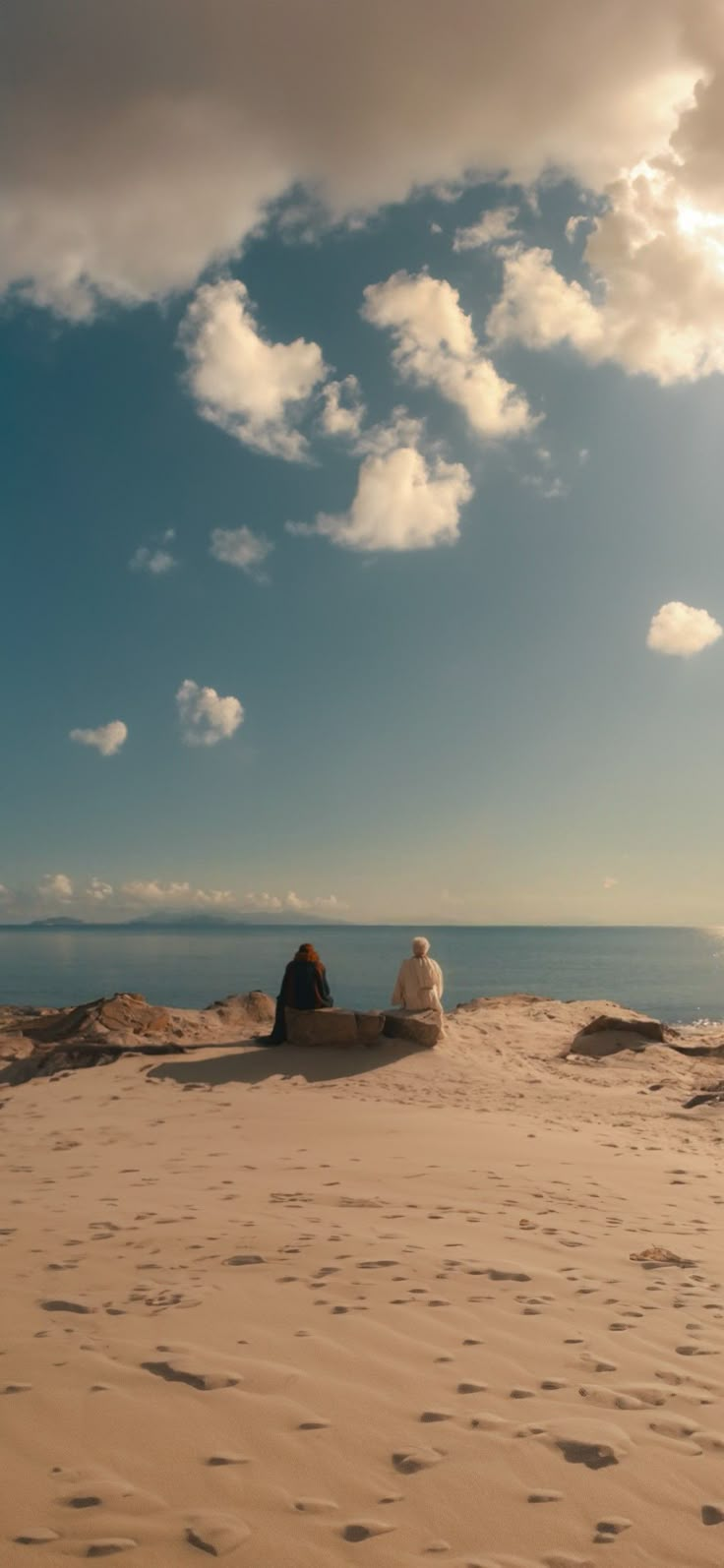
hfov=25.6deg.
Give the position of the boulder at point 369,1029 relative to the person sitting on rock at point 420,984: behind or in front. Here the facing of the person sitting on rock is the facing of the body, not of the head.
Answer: behind

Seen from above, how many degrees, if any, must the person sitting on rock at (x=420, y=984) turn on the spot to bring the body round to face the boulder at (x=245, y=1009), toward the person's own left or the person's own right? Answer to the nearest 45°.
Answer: approximately 45° to the person's own left

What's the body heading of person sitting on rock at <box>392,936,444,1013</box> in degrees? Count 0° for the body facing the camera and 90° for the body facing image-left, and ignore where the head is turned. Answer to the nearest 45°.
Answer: approximately 180°

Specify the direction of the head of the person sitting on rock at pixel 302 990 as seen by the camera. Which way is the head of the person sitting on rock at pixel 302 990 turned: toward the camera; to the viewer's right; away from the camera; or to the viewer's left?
away from the camera

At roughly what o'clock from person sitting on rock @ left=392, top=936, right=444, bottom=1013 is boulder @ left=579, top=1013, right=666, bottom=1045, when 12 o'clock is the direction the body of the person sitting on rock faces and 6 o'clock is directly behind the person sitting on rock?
The boulder is roughly at 2 o'clock from the person sitting on rock.

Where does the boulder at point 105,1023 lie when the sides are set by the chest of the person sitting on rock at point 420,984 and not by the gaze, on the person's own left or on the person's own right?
on the person's own left

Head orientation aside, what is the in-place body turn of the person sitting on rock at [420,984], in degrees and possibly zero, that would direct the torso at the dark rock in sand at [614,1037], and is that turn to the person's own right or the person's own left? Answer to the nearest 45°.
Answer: approximately 45° to the person's own right

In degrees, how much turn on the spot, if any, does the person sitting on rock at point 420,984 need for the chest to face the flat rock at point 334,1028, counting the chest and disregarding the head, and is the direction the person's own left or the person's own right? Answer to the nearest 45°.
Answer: approximately 135° to the person's own left
